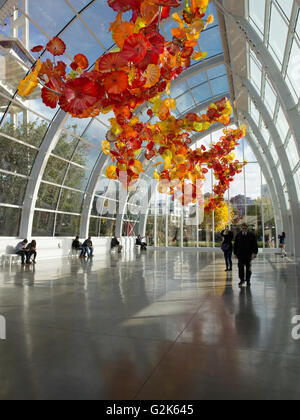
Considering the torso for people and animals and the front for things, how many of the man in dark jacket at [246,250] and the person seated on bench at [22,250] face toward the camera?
1

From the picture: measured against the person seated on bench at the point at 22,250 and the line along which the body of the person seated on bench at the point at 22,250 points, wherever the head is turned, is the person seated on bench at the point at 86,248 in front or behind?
in front

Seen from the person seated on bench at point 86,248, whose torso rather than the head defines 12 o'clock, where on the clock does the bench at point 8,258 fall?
The bench is roughly at 3 o'clock from the person seated on bench.

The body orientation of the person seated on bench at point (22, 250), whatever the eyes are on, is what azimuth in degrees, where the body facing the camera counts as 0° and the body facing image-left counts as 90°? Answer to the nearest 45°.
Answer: approximately 270°

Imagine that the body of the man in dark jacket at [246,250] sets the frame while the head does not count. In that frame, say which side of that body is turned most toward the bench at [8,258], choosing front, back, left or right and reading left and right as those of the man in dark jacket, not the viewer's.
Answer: right

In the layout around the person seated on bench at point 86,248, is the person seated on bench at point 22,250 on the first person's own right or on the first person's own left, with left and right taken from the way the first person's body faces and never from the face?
on the first person's own right

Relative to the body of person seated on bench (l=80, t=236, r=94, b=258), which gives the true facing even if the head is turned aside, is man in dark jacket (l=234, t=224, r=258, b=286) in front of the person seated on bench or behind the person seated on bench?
in front

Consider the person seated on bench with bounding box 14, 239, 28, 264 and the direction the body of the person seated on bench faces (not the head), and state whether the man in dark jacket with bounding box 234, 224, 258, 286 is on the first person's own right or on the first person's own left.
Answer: on the first person's own right

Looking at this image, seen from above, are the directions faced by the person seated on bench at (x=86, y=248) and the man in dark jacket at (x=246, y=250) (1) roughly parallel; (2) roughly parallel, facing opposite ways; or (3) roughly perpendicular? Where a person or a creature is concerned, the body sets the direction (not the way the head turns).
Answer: roughly perpendicular

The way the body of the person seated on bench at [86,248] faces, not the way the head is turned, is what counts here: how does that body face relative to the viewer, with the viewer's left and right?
facing the viewer and to the right of the viewer

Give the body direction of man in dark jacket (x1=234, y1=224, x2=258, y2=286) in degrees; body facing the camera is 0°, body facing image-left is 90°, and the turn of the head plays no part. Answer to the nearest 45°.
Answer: approximately 0°

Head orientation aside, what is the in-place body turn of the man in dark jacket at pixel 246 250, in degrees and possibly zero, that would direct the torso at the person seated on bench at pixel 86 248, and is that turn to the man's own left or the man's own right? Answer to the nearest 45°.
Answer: approximately 135° to the man's own right
